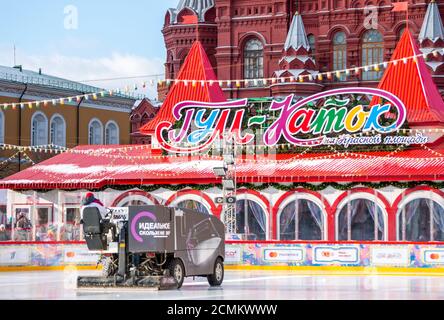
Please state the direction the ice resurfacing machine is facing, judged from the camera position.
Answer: facing away from the viewer and to the right of the viewer

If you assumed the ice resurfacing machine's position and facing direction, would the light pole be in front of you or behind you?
in front
